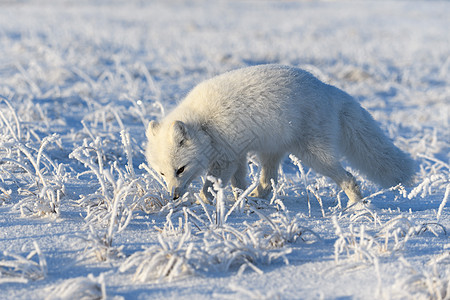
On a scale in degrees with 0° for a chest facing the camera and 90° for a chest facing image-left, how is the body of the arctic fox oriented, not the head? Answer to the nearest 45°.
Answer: approximately 90°
